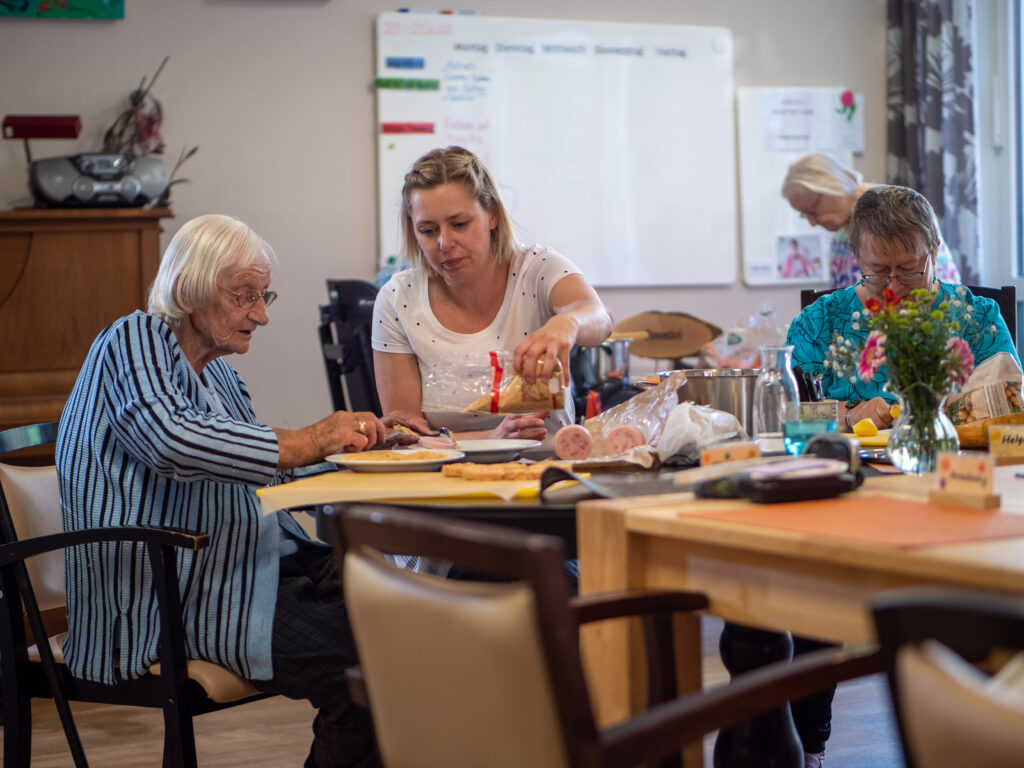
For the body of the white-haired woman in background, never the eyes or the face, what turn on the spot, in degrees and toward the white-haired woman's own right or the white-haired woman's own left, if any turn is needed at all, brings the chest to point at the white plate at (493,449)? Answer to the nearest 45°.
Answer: approximately 45° to the white-haired woman's own left

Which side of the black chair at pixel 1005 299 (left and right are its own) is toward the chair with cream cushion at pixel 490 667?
front

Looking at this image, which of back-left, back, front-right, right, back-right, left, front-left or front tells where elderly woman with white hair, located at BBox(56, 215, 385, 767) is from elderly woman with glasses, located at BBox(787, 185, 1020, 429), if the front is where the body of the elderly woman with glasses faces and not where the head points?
front-right

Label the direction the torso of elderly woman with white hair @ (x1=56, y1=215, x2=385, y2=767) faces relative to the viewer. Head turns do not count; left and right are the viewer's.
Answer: facing to the right of the viewer

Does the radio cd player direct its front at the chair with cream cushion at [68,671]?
yes

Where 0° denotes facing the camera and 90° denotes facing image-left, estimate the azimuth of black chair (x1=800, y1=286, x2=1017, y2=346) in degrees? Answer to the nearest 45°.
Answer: approximately 0°

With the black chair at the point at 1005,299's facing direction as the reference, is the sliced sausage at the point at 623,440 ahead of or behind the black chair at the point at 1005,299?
ahead

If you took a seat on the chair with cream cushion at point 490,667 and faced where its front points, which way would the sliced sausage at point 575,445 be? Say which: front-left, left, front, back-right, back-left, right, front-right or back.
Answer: front-left

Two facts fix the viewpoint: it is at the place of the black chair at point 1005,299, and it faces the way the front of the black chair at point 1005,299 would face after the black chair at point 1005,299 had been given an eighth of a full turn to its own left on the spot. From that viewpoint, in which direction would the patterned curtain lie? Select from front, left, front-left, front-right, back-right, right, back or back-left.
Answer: back-left

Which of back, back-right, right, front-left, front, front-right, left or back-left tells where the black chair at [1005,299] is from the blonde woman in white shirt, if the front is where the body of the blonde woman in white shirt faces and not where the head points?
left

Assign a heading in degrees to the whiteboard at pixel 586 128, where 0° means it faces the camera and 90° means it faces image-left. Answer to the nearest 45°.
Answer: approximately 0°

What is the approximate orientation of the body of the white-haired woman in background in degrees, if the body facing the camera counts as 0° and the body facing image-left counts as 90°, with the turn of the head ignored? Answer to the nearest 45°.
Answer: approximately 45°
